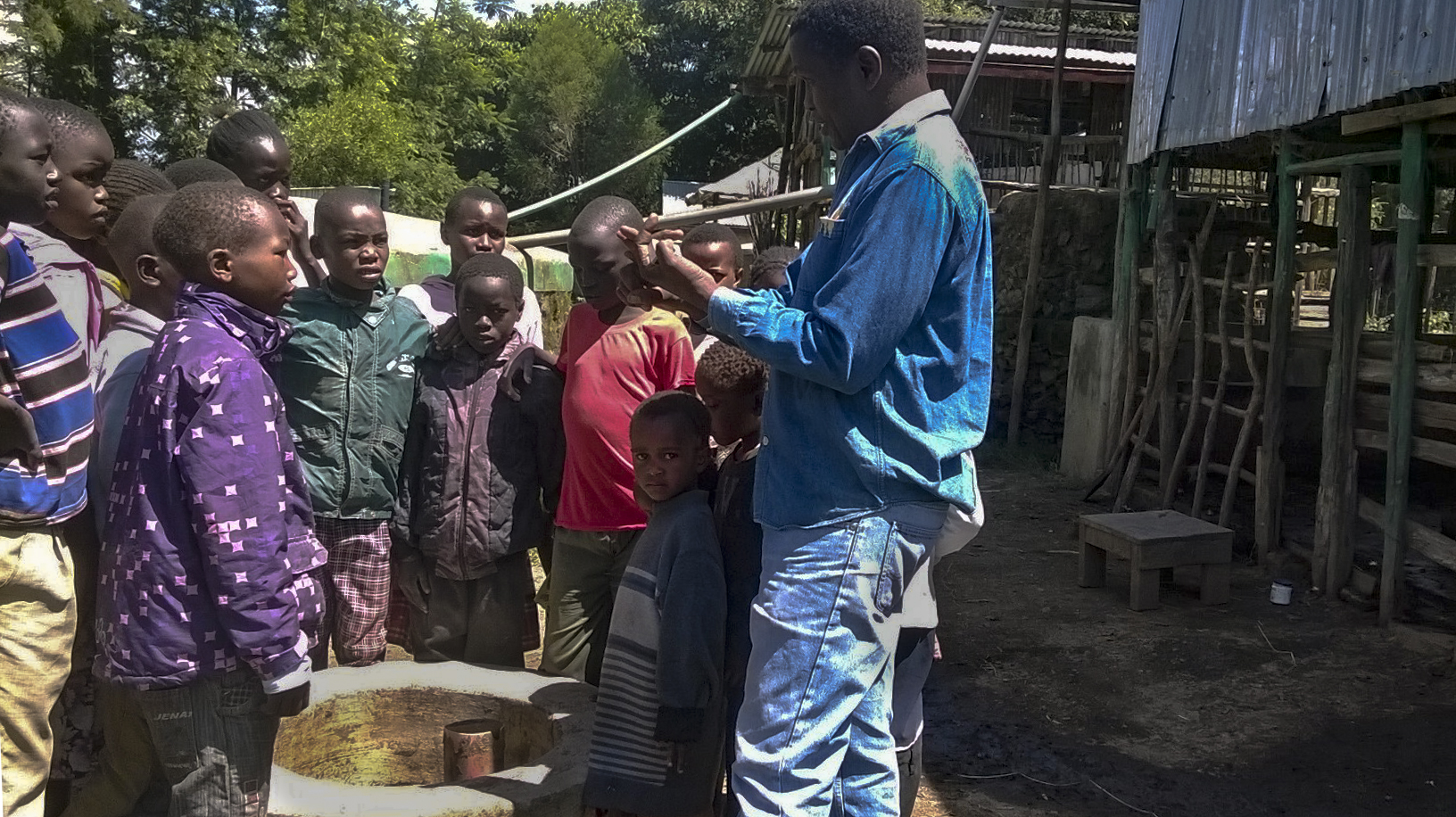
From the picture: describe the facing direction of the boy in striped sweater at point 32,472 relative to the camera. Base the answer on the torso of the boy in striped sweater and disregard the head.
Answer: to the viewer's right

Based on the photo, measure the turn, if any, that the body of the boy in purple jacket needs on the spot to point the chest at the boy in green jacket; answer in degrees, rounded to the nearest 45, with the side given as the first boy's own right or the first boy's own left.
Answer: approximately 90° to the first boy's own left

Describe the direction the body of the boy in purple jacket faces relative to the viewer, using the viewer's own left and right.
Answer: facing to the right of the viewer

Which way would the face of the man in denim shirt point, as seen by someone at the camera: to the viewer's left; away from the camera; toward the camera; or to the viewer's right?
to the viewer's left

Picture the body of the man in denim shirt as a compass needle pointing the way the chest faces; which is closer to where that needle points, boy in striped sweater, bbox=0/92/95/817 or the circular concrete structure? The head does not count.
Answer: the boy in striped sweater

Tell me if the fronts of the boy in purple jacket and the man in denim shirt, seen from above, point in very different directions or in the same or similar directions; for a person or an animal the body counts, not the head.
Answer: very different directions

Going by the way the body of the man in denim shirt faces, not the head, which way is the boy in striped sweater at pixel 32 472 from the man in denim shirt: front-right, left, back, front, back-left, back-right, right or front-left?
front

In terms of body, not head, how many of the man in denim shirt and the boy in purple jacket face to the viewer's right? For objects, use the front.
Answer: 1

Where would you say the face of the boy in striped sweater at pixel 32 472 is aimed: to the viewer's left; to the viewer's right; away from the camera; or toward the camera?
to the viewer's right

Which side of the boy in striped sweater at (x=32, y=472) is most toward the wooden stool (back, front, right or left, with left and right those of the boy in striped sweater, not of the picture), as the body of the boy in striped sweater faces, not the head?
front

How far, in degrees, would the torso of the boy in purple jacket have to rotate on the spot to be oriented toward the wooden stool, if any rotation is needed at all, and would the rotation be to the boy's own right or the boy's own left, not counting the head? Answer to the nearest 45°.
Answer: approximately 45° to the boy's own left

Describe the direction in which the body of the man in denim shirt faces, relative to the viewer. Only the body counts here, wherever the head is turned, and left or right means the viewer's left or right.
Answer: facing to the left of the viewer

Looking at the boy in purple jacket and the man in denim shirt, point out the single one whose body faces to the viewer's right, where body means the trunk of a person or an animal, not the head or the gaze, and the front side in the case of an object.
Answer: the boy in purple jacket

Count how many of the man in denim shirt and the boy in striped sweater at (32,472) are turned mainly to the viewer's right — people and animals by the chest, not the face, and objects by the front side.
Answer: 1

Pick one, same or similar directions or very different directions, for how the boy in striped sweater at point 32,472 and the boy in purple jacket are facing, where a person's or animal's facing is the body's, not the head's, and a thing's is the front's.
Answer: same or similar directions
